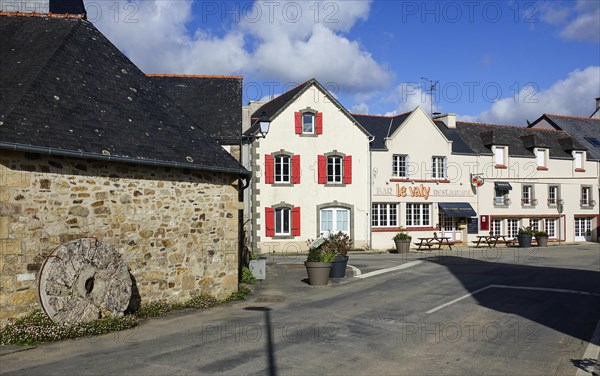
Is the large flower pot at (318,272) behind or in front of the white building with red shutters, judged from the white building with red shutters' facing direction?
in front

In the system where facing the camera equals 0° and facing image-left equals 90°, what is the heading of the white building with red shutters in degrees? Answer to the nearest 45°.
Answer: approximately 0°

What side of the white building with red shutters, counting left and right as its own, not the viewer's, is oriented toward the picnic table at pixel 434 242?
left

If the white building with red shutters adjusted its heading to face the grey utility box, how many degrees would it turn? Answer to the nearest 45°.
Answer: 0° — it already faces it

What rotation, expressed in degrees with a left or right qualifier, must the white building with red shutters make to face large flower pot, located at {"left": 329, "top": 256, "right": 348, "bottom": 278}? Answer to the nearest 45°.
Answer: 0° — it already faces it

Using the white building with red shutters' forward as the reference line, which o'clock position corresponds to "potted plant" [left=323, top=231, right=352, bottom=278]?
The potted plant is roughly at 12 o'clock from the white building with red shutters.

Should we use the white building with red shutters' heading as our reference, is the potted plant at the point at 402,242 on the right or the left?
on its left

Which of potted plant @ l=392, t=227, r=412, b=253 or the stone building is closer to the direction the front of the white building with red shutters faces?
the stone building
